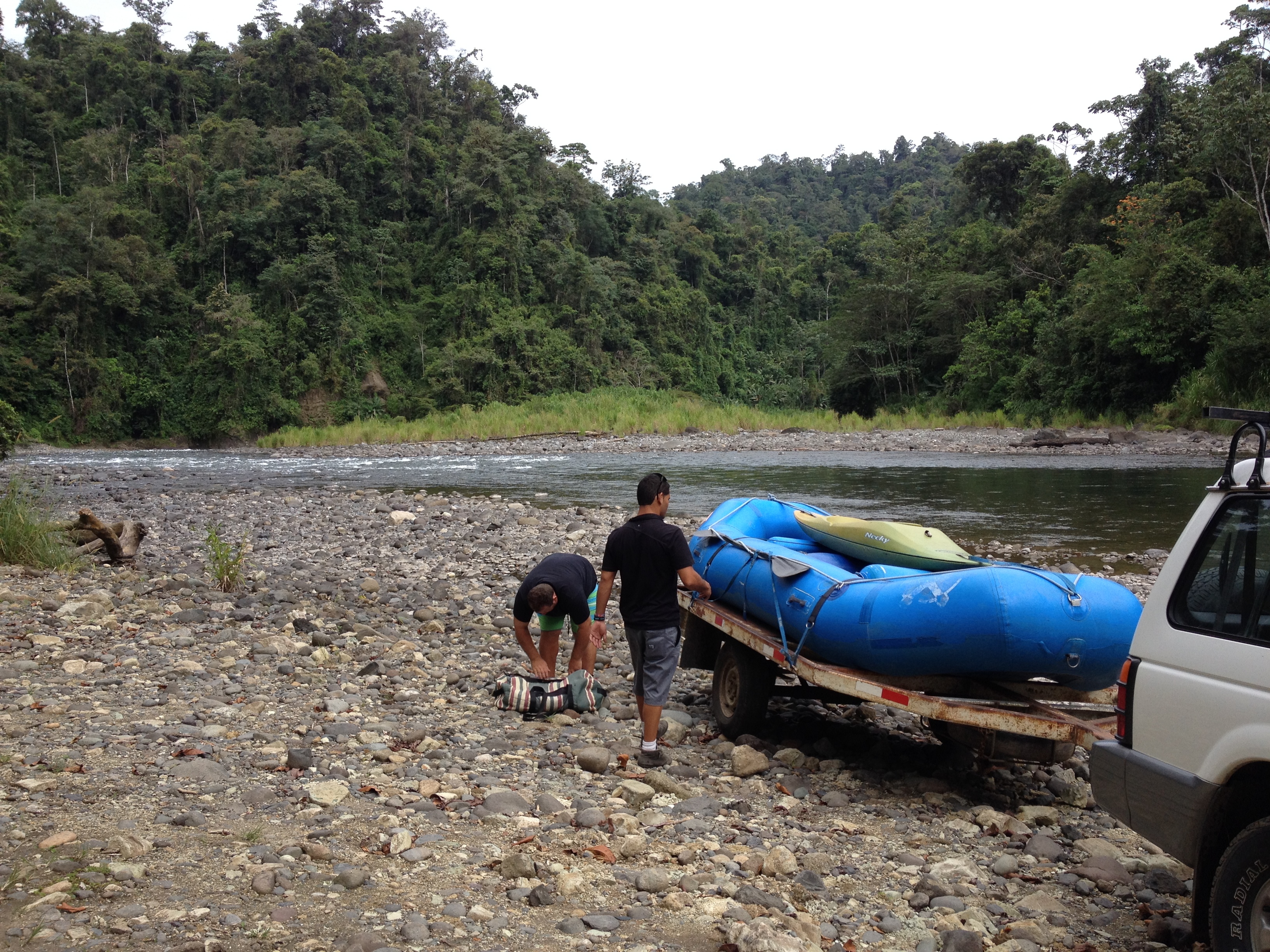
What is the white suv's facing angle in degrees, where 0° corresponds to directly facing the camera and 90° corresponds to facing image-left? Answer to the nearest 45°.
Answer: approximately 315°

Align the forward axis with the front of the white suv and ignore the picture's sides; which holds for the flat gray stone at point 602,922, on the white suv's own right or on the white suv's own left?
on the white suv's own right

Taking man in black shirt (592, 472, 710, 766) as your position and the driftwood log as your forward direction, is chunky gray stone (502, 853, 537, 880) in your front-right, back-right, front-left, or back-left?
back-left

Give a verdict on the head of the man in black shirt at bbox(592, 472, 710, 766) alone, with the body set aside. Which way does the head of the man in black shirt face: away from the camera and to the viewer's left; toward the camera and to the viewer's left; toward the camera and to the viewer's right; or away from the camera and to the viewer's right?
away from the camera and to the viewer's right

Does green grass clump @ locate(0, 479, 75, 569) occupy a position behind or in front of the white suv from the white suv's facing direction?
behind

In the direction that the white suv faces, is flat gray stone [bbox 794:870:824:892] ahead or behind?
behind

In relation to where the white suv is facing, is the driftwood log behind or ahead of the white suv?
behind

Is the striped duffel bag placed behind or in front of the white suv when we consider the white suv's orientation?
behind

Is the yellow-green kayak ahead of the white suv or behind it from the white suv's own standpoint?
behind
